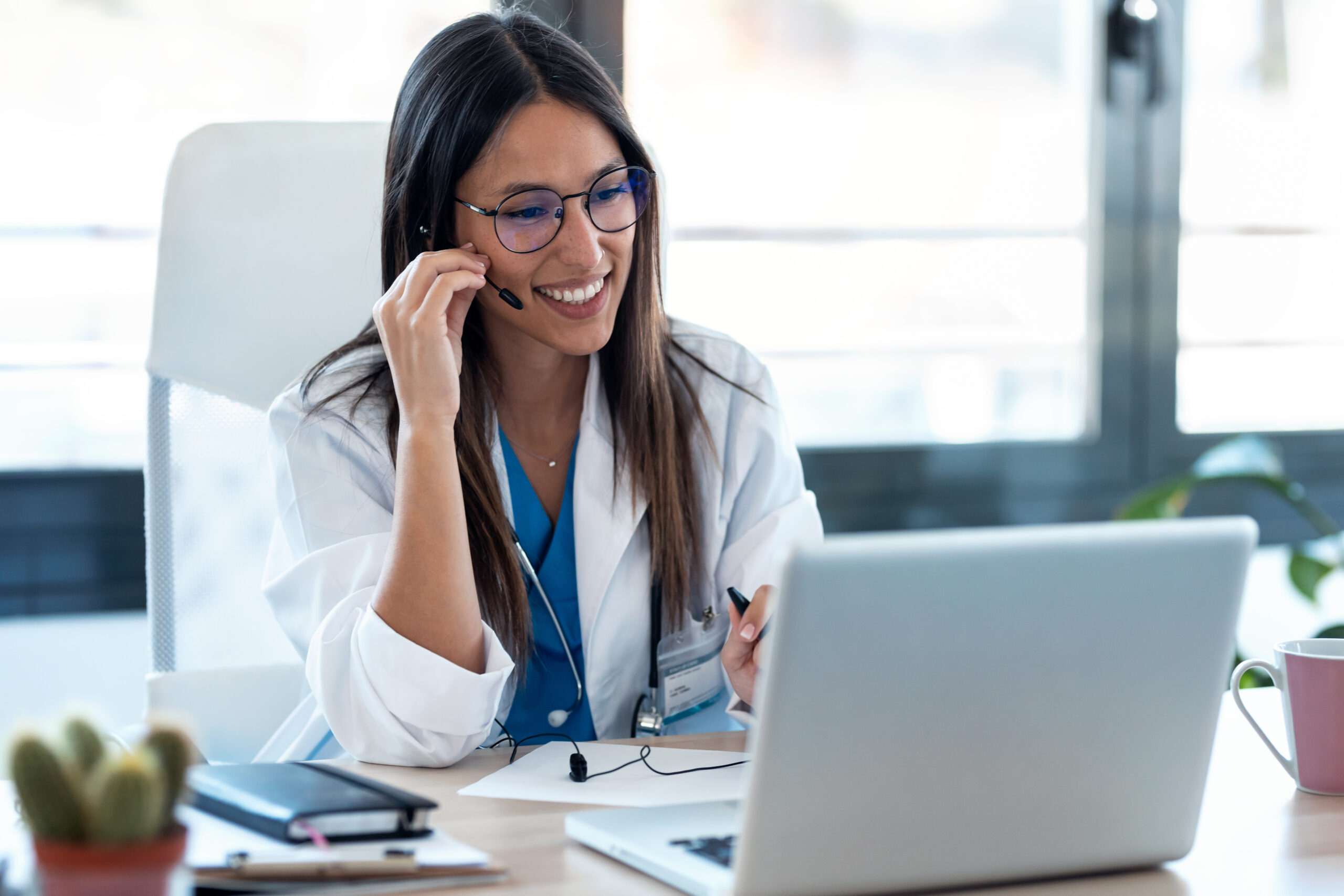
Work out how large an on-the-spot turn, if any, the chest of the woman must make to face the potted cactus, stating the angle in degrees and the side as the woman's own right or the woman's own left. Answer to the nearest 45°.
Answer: approximately 45° to the woman's own right

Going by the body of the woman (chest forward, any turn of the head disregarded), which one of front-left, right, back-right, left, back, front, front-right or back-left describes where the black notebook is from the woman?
front-right

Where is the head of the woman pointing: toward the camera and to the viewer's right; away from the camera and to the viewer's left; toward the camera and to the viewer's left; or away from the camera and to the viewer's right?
toward the camera and to the viewer's right

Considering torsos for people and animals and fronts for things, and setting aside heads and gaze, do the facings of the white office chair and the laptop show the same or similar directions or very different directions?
very different directions

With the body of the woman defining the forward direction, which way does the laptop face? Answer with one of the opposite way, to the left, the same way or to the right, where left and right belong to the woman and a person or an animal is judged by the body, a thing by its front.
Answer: the opposite way

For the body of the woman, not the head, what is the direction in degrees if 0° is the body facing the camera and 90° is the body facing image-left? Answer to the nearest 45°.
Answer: approximately 315°

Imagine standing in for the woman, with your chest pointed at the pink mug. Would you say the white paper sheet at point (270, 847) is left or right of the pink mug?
right

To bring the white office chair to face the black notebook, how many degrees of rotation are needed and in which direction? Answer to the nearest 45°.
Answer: approximately 45° to its right

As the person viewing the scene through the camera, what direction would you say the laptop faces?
facing away from the viewer and to the left of the viewer

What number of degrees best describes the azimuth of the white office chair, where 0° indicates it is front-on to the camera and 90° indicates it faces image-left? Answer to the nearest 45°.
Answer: approximately 315°
